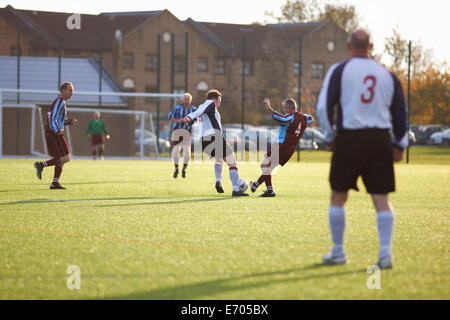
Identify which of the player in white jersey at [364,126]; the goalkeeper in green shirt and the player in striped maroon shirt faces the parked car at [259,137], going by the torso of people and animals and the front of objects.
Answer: the player in white jersey

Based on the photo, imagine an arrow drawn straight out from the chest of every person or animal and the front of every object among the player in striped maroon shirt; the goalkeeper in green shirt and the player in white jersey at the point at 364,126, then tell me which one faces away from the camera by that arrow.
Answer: the player in white jersey

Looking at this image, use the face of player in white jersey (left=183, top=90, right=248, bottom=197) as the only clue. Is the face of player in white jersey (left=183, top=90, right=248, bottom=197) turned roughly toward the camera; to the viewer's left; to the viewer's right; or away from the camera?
to the viewer's right

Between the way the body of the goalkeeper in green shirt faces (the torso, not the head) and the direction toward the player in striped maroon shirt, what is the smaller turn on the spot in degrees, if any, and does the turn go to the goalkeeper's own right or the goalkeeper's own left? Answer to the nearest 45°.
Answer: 0° — they already face them

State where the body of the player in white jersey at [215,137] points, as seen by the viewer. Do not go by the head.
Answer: to the viewer's right

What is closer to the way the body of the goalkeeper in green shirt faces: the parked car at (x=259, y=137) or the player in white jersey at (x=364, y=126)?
the player in white jersey

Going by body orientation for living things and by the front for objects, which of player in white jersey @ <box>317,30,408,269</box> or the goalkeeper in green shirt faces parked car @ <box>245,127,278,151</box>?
the player in white jersey

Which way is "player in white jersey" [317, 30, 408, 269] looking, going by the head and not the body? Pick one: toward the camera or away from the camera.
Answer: away from the camera

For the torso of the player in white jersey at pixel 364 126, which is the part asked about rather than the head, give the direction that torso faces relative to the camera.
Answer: away from the camera

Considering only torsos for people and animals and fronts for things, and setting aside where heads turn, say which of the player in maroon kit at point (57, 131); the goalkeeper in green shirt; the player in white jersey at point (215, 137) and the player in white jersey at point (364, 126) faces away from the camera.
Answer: the player in white jersey at point (364, 126)

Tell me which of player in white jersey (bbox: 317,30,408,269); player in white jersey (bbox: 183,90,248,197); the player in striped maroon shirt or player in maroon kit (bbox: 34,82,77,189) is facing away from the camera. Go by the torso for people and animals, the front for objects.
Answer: player in white jersey (bbox: 317,30,408,269)
